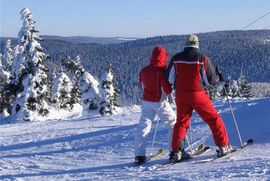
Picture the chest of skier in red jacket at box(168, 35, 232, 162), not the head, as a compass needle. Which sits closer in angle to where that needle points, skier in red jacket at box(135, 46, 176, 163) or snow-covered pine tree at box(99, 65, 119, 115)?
the snow-covered pine tree

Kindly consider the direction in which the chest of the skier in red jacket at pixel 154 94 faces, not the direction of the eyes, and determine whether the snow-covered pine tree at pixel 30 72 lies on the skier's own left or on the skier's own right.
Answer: on the skier's own left

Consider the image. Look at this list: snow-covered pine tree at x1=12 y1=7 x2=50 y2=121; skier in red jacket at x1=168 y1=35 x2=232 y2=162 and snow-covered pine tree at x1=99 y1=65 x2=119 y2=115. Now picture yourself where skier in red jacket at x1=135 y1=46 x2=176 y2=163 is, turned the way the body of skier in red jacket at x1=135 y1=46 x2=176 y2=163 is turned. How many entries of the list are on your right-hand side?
1

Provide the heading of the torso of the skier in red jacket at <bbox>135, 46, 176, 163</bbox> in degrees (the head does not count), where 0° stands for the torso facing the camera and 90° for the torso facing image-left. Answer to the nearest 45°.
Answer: approximately 225°

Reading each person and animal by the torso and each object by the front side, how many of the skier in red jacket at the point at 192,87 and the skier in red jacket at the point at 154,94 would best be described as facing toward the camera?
0

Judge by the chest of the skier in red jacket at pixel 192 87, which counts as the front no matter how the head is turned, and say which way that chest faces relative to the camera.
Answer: away from the camera

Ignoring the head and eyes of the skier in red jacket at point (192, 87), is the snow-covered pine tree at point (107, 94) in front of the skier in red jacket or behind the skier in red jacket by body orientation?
in front

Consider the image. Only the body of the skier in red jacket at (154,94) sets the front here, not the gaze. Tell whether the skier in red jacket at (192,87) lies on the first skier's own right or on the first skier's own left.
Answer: on the first skier's own right
